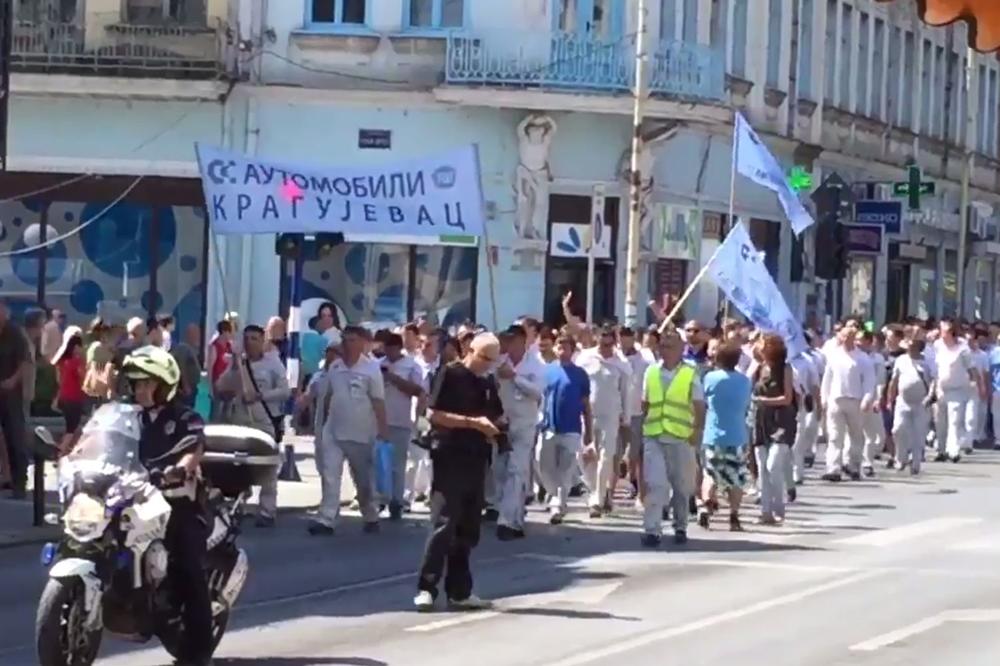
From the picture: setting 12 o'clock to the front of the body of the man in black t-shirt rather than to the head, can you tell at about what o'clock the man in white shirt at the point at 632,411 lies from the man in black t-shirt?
The man in white shirt is roughly at 8 o'clock from the man in black t-shirt.

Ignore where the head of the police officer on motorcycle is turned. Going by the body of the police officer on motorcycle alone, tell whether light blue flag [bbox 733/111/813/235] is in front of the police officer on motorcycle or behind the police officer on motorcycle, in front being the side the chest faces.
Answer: behind

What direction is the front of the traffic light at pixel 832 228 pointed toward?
away from the camera

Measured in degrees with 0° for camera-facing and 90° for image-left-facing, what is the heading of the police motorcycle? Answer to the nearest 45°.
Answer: approximately 45°

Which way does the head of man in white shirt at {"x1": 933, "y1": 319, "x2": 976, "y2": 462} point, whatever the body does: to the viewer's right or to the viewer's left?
to the viewer's left

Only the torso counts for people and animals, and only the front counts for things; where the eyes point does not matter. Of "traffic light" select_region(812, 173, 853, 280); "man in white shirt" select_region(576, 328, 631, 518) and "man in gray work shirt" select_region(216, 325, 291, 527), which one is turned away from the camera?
the traffic light

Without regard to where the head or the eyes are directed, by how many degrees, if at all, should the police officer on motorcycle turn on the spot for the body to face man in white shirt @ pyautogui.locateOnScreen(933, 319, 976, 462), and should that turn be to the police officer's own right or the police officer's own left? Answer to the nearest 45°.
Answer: approximately 180°

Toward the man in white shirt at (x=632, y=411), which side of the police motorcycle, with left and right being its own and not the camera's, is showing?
back
